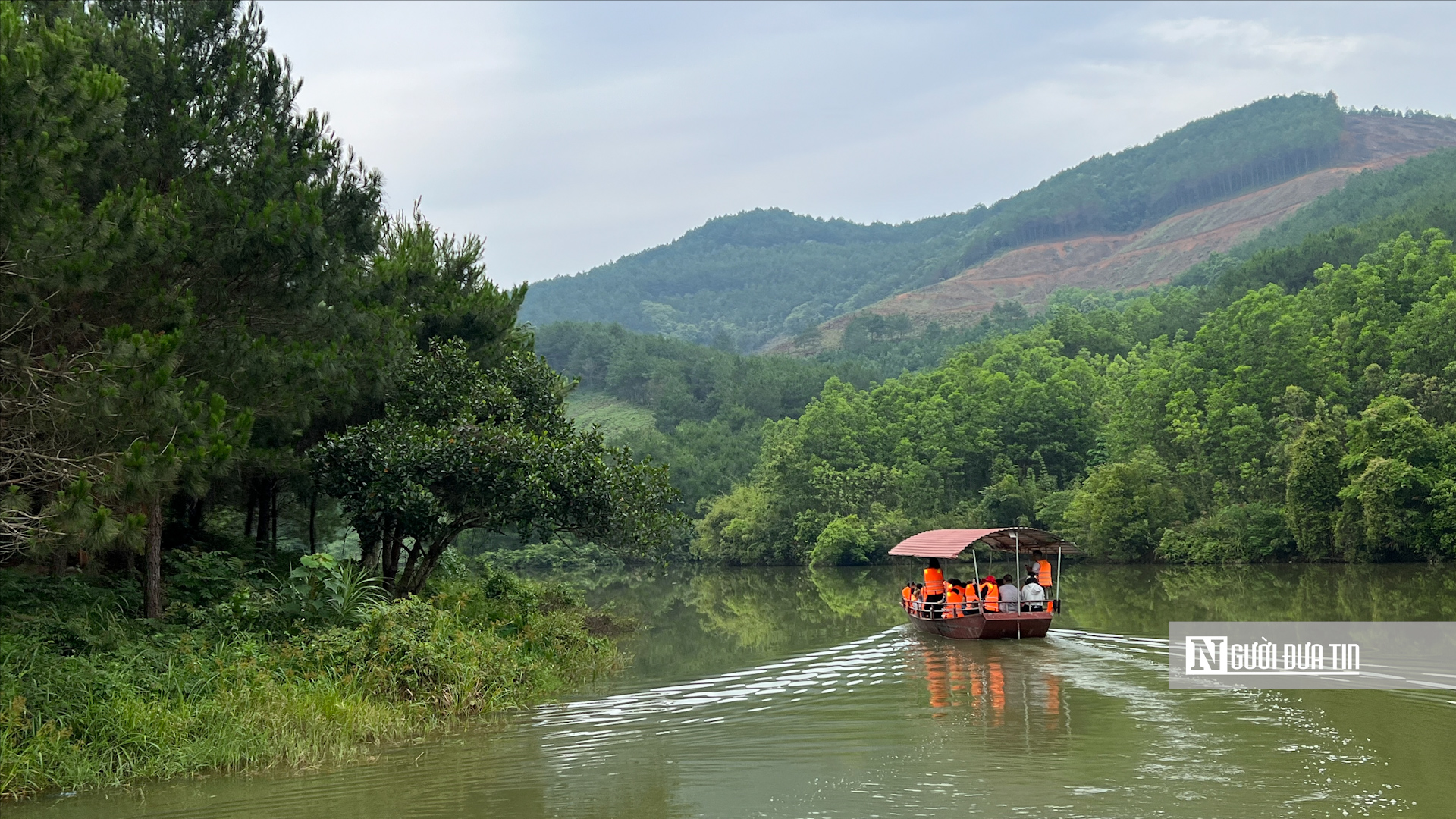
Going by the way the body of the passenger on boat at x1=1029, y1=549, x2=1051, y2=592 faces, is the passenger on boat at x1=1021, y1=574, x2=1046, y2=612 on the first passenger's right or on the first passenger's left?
on the first passenger's left

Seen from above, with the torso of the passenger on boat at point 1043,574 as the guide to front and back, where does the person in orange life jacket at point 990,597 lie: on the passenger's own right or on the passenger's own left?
on the passenger's own left

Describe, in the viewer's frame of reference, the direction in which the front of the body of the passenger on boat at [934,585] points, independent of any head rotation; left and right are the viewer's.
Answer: facing away from the viewer

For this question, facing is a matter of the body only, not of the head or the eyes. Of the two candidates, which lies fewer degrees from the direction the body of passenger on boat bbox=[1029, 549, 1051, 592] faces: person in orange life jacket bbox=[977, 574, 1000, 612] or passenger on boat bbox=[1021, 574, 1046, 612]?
the person in orange life jacket

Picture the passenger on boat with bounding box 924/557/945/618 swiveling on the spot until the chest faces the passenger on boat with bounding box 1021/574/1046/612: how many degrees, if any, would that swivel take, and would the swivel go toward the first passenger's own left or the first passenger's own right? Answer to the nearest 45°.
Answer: approximately 135° to the first passenger's own right

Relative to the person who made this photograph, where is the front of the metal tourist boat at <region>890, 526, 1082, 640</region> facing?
facing away from the viewer and to the left of the viewer
